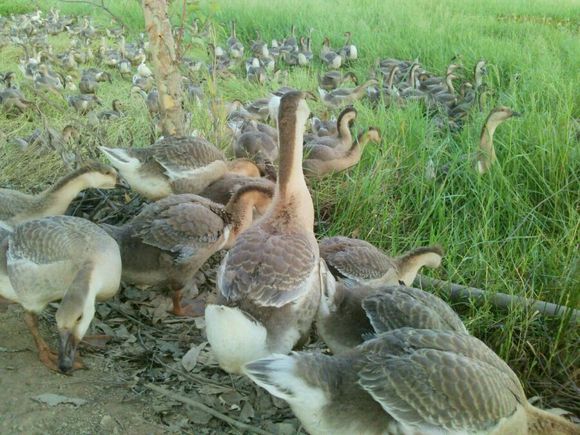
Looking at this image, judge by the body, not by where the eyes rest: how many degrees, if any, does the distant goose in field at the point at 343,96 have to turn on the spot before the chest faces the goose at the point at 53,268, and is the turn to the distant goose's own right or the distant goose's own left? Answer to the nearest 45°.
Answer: approximately 90° to the distant goose's own right

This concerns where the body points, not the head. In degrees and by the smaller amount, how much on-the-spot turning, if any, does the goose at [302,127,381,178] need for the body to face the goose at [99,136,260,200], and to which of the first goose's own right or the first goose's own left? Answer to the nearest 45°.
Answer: approximately 135° to the first goose's own right

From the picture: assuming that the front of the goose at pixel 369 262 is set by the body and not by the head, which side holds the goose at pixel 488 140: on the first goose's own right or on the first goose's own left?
on the first goose's own left

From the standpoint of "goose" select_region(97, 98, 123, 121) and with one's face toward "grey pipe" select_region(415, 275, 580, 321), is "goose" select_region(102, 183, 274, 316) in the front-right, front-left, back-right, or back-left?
front-right

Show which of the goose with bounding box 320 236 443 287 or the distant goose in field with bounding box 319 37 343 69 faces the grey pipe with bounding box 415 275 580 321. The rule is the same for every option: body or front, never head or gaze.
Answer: the goose

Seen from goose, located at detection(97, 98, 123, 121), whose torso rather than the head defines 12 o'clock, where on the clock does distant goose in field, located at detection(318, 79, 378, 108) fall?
The distant goose in field is roughly at 12 o'clock from the goose.

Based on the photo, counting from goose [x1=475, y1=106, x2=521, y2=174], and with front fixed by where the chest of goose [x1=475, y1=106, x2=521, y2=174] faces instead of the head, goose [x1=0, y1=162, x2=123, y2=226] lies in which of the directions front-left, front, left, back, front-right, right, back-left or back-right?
back-right

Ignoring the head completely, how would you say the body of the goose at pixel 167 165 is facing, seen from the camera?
to the viewer's right

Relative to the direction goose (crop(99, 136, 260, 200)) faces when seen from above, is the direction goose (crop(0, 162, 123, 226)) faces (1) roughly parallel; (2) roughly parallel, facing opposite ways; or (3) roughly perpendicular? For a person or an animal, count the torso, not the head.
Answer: roughly parallel

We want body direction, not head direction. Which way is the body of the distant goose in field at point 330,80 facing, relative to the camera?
to the viewer's right

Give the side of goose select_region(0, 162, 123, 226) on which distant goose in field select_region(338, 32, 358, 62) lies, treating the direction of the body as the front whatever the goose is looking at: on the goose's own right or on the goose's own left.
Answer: on the goose's own left

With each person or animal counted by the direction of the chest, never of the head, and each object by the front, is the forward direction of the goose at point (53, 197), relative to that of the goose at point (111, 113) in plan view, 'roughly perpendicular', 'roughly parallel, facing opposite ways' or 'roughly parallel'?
roughly parallel

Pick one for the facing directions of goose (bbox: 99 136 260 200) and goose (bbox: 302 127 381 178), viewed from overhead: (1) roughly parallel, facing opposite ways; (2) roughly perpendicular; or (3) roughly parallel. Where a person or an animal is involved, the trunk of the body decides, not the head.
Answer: roughly parallel

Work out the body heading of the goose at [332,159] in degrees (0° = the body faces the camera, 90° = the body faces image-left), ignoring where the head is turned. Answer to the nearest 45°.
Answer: approximately 270°
